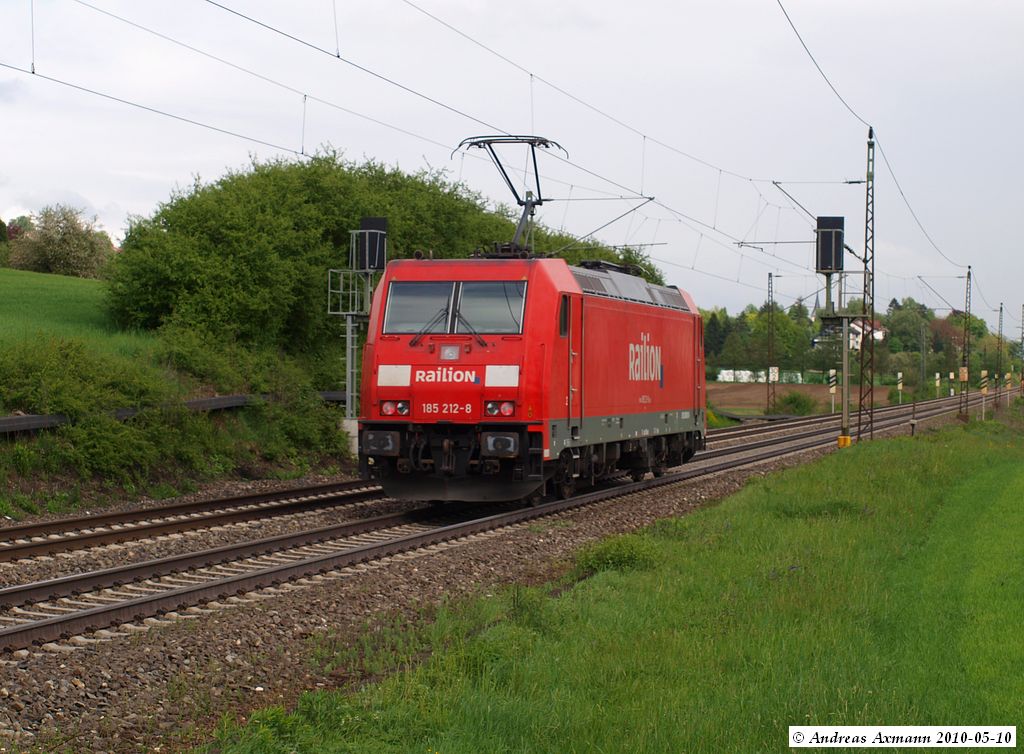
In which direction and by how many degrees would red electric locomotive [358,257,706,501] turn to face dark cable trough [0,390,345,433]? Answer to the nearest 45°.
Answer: approximately 90° to its right

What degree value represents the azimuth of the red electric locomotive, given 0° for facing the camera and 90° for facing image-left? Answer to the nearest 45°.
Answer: approximately 45°

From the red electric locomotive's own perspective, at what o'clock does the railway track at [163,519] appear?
The railway track is roughly at 1 o'clock from the red electric locomotive.

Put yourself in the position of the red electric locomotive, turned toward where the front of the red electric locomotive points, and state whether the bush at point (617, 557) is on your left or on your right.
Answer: on your left

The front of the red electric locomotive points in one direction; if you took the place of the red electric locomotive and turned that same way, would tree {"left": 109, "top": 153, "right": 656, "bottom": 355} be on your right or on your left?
on your right
